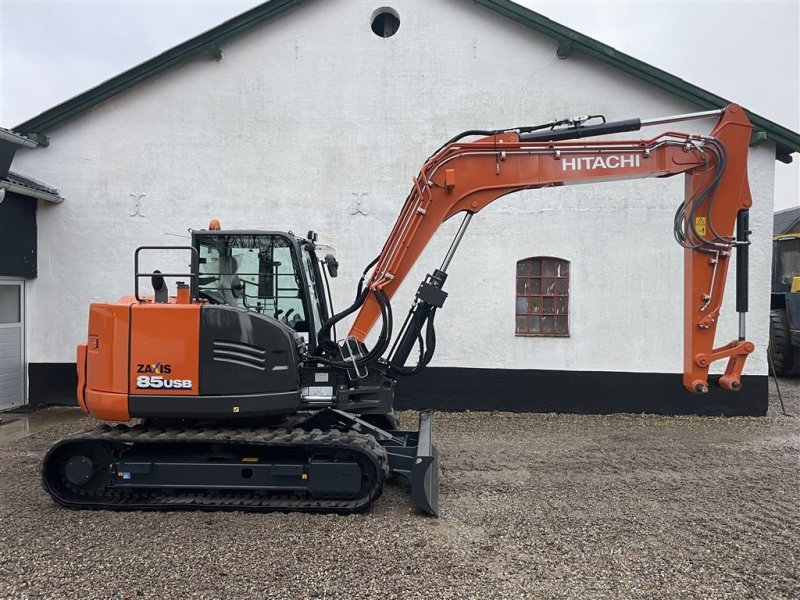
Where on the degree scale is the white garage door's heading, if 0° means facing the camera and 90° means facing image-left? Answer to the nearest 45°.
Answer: approximately 315°

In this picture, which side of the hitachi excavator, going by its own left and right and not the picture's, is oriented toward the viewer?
right

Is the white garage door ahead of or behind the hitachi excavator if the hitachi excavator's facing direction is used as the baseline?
behind
